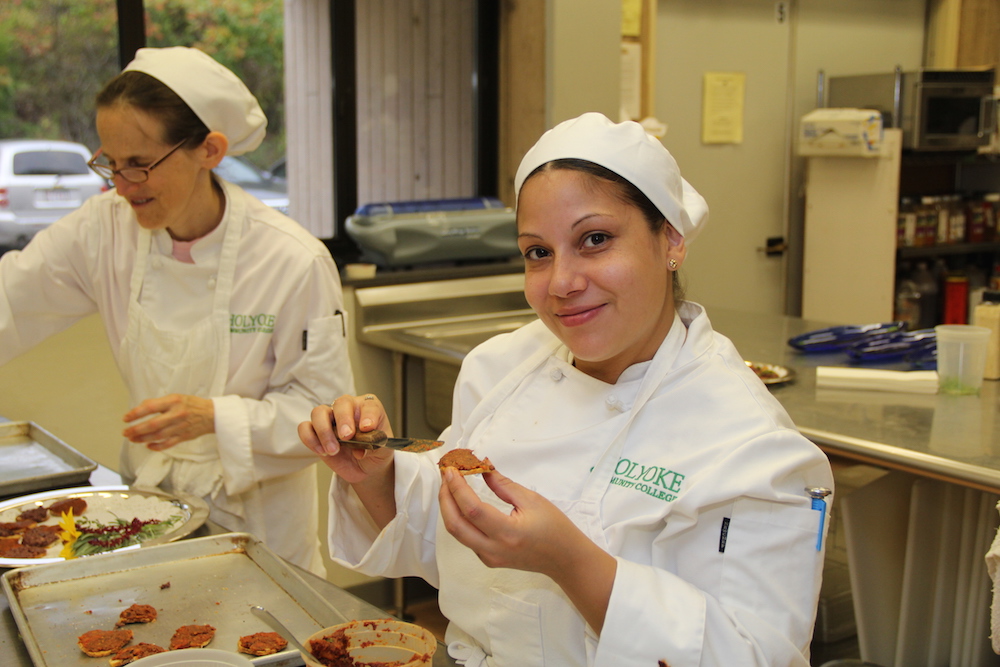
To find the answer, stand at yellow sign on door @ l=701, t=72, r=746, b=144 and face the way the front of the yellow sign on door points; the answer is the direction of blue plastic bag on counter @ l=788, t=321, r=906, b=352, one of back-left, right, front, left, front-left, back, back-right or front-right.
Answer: front

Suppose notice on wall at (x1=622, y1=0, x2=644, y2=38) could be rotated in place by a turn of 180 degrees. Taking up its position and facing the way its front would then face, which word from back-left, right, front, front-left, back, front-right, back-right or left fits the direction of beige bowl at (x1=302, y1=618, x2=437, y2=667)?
back

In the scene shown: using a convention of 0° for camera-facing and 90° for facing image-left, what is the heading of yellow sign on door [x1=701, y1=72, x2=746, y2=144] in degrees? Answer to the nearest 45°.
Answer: approximately 0°

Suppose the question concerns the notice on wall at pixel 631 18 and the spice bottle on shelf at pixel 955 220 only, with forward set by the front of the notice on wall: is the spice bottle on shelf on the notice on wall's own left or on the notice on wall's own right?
on the notice on wall's own left

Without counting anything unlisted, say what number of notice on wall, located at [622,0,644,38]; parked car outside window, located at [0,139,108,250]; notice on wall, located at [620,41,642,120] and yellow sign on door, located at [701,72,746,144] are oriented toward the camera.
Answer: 3

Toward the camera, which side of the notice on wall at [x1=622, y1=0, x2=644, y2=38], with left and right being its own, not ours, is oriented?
front
